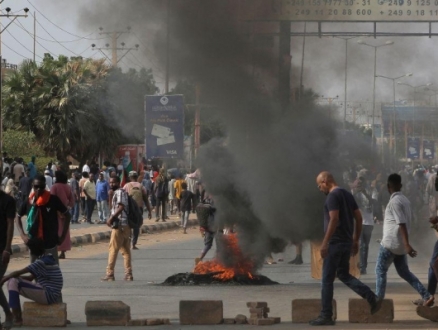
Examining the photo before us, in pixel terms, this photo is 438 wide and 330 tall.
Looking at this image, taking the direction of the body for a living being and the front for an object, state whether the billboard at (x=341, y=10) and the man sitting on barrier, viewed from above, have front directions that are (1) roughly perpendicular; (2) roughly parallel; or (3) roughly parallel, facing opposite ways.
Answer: roughly perpendicular

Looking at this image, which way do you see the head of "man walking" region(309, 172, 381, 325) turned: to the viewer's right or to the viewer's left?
to the viewer's left

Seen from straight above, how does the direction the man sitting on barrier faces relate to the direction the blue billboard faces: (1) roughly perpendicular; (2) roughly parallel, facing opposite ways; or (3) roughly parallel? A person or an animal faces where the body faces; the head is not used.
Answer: roughly perpendicular

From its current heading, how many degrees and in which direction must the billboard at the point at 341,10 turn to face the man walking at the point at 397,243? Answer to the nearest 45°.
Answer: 0° — it already faces them

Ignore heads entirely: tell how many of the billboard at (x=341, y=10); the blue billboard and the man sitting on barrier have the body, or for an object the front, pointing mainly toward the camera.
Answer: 2

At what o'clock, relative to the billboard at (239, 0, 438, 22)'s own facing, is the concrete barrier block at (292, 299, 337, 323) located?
The concrete barrier block is roughly at 12 o'clock from the billboard.
